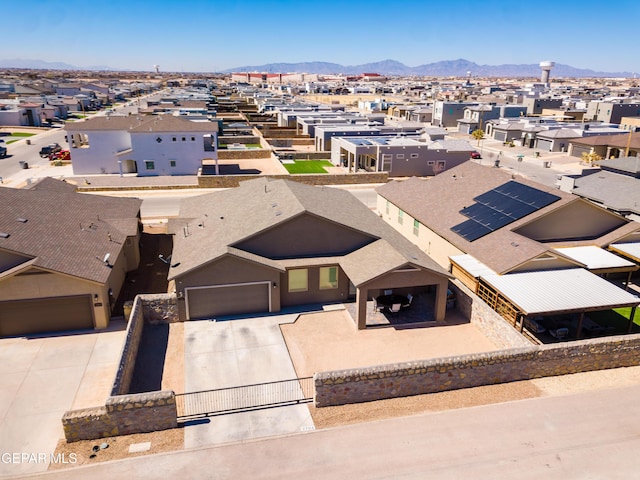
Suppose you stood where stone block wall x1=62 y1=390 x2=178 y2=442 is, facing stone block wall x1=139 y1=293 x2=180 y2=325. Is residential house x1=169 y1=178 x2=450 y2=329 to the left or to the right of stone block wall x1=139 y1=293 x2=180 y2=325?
right

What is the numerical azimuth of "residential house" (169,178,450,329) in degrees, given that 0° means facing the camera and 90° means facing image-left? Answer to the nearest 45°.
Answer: approximately 0°

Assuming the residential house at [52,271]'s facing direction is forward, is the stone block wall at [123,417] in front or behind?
in front

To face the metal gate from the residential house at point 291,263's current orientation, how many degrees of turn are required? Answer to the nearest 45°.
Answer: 0° — it already faces it

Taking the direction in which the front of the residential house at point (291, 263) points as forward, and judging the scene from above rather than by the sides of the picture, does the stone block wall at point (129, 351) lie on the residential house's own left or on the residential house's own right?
on the residential house's own right

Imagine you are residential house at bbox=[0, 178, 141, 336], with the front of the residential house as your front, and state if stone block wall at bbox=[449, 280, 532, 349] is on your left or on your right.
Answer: on your left

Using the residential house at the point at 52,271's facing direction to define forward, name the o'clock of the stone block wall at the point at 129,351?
The stone block wall is roughly at 11 o'clock from the residential house.

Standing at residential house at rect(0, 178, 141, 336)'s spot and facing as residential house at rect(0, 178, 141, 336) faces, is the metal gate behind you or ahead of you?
ahead

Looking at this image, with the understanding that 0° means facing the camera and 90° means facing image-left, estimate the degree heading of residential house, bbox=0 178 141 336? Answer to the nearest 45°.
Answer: approximately 0°

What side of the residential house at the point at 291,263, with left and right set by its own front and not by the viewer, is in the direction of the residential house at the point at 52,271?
right

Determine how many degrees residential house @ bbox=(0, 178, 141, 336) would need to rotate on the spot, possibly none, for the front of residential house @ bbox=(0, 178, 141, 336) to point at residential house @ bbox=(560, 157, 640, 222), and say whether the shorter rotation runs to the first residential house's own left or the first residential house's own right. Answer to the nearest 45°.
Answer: approximately 90° to the first residential house's own left

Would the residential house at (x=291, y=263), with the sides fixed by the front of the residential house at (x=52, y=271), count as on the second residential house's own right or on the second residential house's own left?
on the second residential house's own left

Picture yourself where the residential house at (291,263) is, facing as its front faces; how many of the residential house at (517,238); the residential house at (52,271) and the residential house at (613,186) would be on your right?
1

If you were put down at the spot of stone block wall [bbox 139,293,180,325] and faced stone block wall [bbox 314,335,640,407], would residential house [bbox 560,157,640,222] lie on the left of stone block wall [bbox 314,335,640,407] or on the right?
left
